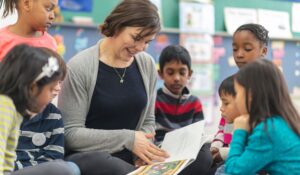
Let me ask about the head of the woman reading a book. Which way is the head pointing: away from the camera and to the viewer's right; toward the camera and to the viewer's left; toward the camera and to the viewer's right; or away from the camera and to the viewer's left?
toward the camera and to the viewer's right

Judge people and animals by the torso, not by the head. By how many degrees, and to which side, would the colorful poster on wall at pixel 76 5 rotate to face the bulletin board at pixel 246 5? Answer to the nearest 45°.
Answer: approximately 90° to its left

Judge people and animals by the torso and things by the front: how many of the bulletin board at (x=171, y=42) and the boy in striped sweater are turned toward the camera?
2

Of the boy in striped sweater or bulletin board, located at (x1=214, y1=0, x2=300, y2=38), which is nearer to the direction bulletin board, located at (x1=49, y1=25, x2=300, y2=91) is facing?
the boy in striped sweater

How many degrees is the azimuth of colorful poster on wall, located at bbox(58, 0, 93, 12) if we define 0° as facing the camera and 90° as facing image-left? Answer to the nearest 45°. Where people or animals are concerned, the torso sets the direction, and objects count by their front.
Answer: approximately 0°

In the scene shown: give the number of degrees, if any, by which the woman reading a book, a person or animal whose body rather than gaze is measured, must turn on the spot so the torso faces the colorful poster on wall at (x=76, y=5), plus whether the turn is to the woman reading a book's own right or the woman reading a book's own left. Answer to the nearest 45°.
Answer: approximately 135° to the woman reading a book's own left
